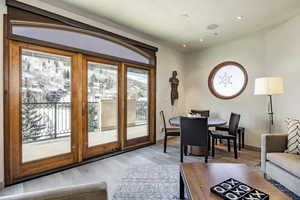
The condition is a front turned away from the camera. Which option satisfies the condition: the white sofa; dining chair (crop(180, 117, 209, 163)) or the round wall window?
the dining chair

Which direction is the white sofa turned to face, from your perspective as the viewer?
facing the viewer and to the left of the viewer

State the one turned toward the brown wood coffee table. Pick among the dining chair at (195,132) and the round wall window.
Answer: the round wall window

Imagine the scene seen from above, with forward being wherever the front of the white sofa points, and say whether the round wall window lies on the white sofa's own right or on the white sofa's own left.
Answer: on the white sofa's own right

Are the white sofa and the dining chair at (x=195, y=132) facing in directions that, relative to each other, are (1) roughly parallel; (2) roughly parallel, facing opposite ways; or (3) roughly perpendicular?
roughly perpendicular

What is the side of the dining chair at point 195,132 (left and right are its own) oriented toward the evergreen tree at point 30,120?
left

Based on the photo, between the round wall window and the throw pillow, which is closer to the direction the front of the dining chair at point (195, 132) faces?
the round wall window

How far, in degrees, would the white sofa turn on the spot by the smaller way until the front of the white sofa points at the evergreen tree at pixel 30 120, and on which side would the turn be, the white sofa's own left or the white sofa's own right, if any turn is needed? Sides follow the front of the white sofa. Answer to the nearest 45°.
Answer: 0° — it already faces it

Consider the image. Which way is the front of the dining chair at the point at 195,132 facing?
away from the camera

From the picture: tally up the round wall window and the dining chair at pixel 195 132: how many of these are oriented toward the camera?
1

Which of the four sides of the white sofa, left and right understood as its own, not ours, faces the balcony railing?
front

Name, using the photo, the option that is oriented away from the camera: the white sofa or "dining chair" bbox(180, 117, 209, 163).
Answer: the dining chair

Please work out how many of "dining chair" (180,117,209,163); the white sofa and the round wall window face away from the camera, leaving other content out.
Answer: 1
